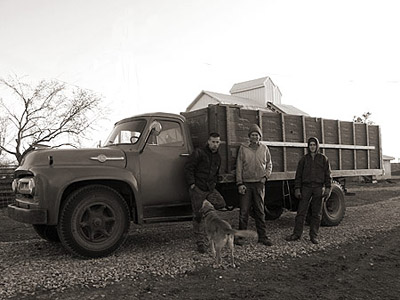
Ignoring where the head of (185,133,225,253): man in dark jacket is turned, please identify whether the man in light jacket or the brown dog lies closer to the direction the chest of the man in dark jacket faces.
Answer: the brown dog

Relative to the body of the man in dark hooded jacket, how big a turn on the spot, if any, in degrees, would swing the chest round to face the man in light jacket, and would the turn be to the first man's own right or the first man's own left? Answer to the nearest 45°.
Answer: approximately 45° to the first man's own right

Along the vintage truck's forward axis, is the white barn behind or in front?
behind

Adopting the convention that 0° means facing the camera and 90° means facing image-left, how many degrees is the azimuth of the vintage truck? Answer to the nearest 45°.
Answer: approximately 45°

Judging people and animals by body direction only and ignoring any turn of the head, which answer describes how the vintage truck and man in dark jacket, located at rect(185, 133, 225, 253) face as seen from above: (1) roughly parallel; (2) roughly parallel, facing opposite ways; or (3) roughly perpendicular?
roughly perpendicular

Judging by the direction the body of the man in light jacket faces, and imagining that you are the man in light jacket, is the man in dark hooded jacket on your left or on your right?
on your left

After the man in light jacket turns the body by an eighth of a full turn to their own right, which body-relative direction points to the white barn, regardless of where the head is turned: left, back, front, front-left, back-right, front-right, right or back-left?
back-right

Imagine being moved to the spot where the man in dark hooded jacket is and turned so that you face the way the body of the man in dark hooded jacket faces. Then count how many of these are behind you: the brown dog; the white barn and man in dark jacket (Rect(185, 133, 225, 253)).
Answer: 1

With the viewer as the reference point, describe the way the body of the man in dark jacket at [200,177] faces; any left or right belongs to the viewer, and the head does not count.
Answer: facing the viewer and to the right of the viewer

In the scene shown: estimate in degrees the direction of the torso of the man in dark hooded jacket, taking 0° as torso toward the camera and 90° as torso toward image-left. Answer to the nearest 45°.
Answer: approximately 0°

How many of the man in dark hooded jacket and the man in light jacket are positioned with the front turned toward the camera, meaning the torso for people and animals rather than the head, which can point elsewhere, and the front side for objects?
2
